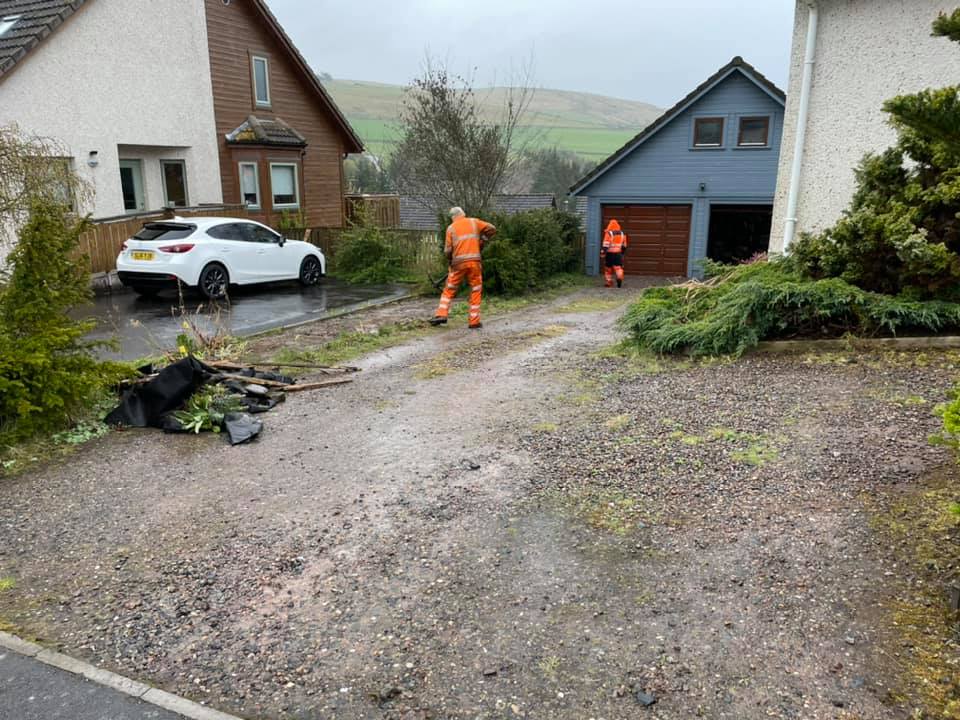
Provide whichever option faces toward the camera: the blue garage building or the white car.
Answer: the blue garage building

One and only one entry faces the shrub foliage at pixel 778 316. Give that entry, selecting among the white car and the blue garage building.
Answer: the blue garage building

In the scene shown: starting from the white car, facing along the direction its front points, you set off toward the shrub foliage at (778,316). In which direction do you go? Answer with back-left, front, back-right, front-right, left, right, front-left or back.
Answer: right

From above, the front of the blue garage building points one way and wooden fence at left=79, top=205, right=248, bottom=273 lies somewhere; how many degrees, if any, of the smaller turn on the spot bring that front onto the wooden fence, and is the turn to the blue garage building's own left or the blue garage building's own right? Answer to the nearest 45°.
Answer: approximately 45° to the blue garage building's own right

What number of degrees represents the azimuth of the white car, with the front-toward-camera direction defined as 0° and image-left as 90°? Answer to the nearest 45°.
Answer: approximately 225°

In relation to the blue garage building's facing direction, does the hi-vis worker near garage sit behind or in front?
in front

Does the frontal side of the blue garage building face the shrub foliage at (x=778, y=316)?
yes

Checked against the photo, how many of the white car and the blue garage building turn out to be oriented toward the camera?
1

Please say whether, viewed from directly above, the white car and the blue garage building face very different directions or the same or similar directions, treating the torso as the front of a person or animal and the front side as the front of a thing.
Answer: very different directions

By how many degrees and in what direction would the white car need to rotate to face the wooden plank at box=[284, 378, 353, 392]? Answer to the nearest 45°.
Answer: approximately 135° to its right

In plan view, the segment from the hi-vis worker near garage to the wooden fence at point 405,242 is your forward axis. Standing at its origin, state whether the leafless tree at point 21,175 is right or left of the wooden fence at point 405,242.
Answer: left

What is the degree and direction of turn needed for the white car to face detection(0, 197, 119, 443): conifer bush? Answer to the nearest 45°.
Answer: approximately 135° to its right

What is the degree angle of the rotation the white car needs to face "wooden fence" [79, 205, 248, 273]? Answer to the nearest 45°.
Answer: approximately 90° to its left

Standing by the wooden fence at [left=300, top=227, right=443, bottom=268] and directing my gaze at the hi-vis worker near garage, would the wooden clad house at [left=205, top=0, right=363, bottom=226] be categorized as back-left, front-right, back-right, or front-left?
back-left

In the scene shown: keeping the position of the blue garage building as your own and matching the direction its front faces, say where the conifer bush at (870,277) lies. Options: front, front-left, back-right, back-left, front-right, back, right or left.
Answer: front

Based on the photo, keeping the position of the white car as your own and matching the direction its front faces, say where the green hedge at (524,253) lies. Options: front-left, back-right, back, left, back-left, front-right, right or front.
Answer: front-right

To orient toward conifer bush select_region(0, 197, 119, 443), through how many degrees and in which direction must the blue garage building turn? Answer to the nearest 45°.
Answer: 0° — it already faces it

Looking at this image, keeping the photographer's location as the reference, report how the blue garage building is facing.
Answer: facing the viewer
